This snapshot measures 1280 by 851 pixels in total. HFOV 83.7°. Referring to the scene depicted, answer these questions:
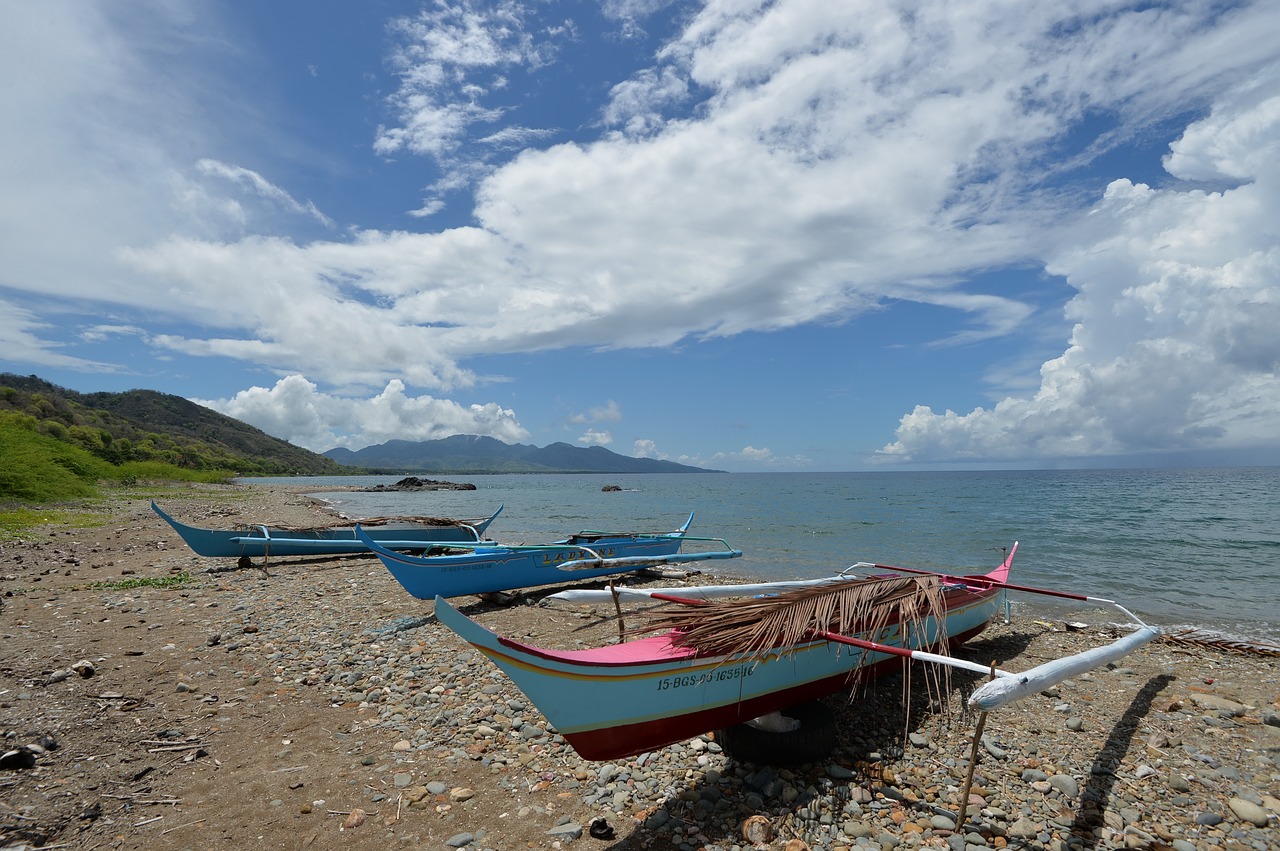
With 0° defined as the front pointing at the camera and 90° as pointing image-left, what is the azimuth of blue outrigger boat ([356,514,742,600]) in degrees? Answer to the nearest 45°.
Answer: approximately 45°

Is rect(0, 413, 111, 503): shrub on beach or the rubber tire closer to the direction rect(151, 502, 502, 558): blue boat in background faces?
the shrub on beach

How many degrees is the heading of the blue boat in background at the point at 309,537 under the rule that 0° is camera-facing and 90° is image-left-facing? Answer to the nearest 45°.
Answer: approximately 90°

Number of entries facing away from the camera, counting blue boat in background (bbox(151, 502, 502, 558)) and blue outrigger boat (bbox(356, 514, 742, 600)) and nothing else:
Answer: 0

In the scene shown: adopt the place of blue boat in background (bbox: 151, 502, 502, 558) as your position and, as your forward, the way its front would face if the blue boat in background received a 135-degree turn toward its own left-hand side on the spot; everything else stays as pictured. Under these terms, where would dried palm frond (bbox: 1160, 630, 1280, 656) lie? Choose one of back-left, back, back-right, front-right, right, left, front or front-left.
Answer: front

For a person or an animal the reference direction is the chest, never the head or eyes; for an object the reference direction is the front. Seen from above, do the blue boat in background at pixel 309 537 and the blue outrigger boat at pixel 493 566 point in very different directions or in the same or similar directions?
same or similar directions

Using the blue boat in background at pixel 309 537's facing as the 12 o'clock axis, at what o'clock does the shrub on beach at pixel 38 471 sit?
The shrub on beach is roughly at 2 o'clock from the blue boat in background.

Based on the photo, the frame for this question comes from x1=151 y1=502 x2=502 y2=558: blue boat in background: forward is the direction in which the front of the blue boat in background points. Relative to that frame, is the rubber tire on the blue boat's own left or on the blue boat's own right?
on the blue boat's own left

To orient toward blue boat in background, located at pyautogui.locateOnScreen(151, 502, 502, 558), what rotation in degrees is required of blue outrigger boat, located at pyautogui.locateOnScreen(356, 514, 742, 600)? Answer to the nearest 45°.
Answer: approximately 90° to its right

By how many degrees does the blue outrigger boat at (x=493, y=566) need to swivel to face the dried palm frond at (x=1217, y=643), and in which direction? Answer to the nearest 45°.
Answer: approximately 135° to its left
